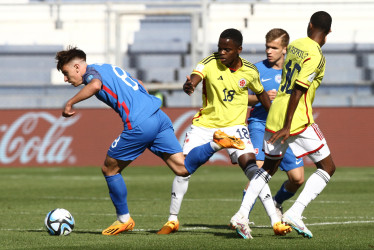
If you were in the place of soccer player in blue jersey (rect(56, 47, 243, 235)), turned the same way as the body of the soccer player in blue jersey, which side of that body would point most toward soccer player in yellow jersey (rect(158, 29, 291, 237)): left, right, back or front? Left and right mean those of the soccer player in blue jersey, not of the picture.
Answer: back

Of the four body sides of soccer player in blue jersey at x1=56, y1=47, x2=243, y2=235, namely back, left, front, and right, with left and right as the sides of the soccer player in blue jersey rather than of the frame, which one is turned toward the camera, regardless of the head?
left

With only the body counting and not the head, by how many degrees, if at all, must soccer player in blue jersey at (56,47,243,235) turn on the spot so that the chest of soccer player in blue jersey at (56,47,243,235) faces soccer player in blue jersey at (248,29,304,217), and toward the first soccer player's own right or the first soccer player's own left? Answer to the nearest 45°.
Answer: approximately 135° to the first soccer player's own right

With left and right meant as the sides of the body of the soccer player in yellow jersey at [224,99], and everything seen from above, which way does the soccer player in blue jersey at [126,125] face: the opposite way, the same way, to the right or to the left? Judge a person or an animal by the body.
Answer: to the right

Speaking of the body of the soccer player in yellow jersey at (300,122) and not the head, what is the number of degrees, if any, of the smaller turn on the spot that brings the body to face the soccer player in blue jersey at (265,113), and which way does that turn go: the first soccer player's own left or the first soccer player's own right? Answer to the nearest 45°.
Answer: approximately 45° to the first soccer player's own left

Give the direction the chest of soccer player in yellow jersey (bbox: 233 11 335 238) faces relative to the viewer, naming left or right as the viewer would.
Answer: facing away from the viewer and to the right of the viewer

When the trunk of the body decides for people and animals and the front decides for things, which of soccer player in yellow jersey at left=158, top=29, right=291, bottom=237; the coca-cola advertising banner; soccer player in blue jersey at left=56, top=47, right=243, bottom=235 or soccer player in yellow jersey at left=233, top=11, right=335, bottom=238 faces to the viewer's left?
the soccer player in blue jersey

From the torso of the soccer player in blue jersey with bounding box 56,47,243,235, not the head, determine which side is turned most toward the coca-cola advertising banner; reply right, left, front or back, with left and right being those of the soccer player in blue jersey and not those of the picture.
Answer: right

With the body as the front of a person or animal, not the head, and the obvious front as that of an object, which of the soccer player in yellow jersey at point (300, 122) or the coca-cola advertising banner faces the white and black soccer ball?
the coca-cola advertising banner

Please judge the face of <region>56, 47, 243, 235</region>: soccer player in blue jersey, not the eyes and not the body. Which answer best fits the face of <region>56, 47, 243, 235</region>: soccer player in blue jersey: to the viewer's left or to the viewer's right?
to the viewer's left
